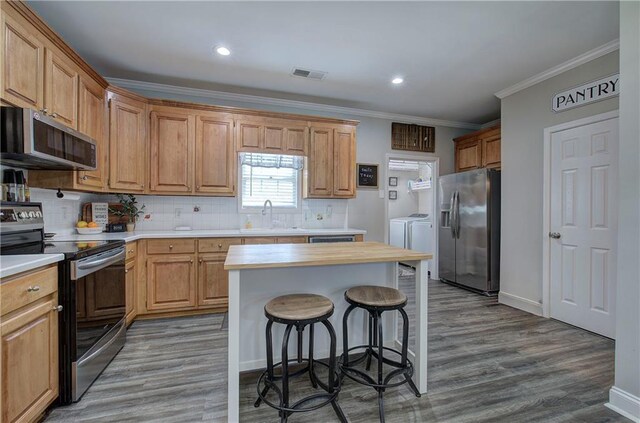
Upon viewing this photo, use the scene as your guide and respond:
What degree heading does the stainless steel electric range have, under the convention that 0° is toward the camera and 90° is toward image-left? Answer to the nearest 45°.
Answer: approximately 315°

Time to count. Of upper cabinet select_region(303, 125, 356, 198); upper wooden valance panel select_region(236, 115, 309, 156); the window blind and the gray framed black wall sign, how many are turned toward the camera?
4

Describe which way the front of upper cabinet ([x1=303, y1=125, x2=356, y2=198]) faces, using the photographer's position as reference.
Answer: facing the viewer

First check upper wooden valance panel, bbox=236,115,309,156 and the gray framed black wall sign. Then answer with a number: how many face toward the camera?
2

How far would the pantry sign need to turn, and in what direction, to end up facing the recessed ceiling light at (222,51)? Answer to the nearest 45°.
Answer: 0° — it already faces it

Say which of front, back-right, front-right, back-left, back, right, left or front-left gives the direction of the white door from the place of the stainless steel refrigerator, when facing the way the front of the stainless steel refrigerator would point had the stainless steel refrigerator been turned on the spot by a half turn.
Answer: right

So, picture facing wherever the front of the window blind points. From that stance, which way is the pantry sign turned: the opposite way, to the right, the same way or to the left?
to the right

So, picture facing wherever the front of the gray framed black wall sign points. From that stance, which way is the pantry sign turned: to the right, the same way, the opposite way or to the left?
to the right

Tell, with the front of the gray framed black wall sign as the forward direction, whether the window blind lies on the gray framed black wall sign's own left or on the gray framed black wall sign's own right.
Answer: on the gray framed black wall sign's own right

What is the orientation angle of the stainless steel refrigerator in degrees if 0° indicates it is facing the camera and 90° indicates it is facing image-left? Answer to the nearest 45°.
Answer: approximately 45°

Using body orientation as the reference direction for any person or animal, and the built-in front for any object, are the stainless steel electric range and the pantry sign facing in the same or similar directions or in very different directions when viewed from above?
very different directions

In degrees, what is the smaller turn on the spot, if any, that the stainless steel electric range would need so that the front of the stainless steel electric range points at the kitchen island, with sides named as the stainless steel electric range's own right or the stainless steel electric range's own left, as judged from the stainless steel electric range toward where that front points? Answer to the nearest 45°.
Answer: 0° — it already faces it

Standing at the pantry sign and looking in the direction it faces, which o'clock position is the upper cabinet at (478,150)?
The upper cabinet is roughly at 3 o'clock from the pantry sign.

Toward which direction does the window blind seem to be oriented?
toward the camera

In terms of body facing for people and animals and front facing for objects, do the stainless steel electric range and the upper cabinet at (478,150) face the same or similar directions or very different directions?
very different directions

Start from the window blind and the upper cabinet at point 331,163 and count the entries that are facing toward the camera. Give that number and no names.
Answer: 2

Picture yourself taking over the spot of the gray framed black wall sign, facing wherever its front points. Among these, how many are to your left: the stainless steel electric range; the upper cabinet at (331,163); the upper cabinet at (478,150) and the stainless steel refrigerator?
2

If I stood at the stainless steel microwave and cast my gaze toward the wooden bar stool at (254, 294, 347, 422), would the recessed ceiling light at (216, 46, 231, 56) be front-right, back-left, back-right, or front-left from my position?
front-left

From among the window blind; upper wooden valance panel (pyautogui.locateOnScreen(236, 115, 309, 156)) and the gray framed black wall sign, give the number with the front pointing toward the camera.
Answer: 3

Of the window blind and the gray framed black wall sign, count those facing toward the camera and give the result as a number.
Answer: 2

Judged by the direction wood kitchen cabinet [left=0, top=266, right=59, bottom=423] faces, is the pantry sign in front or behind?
in front

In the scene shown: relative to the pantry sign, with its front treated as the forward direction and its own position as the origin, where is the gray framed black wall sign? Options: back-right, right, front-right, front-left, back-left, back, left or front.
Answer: front-right
